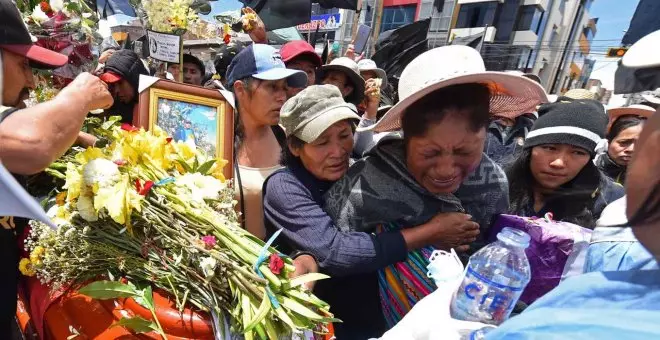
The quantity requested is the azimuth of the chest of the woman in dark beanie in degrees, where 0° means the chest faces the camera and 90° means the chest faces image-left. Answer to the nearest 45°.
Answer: approximately 45°

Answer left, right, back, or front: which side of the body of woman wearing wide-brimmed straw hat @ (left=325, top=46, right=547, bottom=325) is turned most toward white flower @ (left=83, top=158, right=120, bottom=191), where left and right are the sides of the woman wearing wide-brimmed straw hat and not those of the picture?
right

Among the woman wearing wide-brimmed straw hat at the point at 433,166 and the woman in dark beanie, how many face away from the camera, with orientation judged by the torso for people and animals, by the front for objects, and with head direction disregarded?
0

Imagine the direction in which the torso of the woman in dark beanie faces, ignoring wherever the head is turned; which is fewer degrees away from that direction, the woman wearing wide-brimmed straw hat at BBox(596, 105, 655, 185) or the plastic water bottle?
the plastic water bottle

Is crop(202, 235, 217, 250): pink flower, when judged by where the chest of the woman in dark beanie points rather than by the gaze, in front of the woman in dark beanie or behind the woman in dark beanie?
in front

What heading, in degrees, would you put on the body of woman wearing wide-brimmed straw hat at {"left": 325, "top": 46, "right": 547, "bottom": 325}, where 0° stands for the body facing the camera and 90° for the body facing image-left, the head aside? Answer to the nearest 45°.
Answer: approximately 315°

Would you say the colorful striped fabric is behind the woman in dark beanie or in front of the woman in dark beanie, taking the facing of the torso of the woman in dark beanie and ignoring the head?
in front
